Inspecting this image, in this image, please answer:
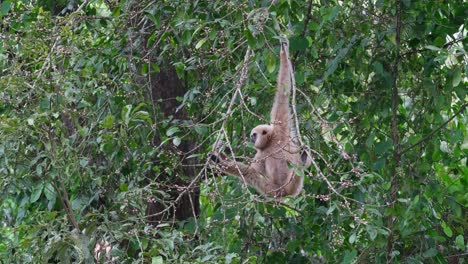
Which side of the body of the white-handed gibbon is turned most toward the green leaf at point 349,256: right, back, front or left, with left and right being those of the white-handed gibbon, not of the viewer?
left

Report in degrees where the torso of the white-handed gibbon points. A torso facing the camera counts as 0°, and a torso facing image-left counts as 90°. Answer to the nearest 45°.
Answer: approximately 45°

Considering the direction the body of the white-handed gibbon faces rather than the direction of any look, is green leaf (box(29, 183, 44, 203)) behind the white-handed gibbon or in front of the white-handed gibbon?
in front

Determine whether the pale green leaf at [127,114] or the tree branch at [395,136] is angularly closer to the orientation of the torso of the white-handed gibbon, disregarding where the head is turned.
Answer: the pale green leaf

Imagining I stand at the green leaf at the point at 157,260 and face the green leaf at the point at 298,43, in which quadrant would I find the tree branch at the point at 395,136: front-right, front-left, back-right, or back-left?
front-right

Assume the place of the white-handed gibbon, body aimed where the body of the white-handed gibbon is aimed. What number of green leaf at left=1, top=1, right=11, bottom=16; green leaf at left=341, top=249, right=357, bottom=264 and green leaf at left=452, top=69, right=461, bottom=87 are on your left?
2

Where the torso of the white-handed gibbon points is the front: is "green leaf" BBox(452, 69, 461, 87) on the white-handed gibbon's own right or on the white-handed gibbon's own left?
on the white-handed gibbon's own left

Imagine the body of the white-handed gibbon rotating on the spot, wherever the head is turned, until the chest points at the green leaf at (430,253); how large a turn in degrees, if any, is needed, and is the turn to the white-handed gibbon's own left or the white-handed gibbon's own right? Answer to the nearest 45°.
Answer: approximately 90° to the white-handed gibbon's own left

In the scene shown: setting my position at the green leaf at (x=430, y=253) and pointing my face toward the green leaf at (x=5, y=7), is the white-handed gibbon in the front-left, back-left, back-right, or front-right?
front-right
